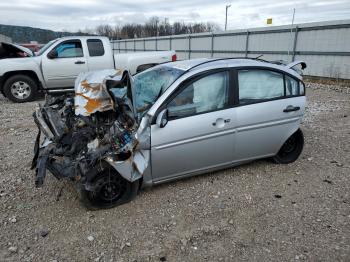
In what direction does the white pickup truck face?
to the viewer's left

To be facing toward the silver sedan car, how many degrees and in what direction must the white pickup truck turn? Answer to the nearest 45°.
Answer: approximately 90° to its left

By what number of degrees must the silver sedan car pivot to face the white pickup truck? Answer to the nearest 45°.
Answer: approximately 90° to its right

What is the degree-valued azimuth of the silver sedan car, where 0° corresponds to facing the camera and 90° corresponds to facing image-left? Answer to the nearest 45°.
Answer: approximately 45°
